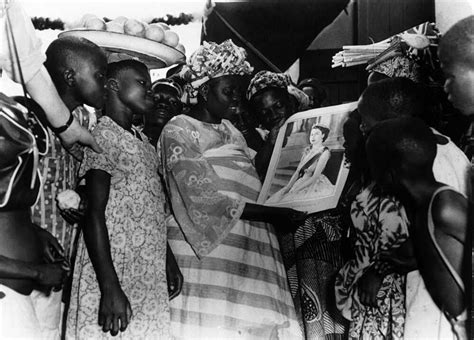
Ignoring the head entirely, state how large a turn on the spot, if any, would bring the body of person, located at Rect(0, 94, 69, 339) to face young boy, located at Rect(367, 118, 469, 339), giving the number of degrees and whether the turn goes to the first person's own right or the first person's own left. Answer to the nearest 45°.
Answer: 0° — they already face them

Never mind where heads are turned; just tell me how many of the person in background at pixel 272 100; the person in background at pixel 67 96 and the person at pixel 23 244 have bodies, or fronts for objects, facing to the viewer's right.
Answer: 2

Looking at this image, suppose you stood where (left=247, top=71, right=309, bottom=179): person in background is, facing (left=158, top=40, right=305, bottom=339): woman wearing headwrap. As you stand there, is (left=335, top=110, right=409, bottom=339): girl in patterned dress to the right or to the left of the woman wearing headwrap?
left

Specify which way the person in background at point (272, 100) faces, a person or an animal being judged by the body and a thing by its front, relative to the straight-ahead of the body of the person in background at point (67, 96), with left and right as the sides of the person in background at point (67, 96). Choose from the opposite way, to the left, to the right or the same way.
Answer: to the right

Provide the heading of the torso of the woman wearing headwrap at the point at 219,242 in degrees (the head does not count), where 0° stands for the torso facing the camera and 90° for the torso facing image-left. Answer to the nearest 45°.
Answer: approximately 315°

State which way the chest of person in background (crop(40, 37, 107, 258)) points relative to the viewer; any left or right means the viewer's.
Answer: facing to the right of the viewer

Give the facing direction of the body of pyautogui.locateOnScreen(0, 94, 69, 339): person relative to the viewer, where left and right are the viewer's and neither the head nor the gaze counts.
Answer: facing to the right of the viewer

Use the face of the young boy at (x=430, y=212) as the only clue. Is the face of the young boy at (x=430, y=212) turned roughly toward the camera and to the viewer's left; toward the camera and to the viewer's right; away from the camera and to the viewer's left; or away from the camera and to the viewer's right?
away from the camera and to the viewer's left
